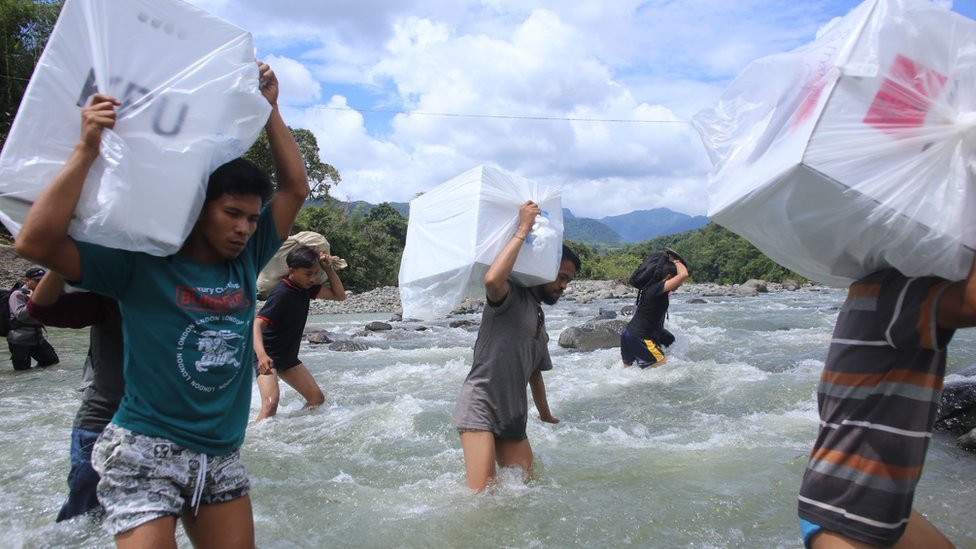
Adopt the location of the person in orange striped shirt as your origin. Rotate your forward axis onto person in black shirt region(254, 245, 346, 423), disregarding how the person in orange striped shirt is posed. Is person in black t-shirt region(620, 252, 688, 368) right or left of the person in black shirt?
right

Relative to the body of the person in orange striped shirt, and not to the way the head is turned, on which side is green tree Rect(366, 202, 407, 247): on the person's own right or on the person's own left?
on the person's own left

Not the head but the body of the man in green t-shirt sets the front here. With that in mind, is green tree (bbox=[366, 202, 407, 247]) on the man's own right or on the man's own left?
on the man's own left

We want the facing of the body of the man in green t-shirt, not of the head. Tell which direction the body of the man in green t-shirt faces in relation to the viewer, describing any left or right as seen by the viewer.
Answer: facing the viewer and to the right of the viewer

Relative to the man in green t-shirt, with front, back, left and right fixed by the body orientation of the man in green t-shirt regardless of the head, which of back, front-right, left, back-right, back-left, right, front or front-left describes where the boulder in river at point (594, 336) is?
left
